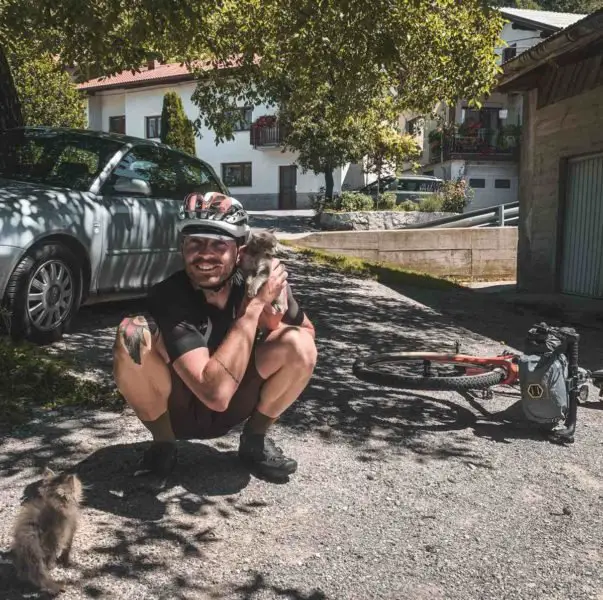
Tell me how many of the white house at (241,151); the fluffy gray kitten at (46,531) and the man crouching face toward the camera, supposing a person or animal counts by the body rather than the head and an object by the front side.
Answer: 2

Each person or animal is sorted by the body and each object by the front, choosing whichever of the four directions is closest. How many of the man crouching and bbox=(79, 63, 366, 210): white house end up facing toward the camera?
2

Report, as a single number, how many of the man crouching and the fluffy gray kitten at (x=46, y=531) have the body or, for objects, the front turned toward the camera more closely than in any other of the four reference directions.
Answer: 1

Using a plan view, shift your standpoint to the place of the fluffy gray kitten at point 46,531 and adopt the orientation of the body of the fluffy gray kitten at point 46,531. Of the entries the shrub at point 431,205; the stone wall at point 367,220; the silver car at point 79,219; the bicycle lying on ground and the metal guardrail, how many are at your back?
0

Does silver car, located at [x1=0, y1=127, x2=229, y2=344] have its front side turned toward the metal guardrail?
no

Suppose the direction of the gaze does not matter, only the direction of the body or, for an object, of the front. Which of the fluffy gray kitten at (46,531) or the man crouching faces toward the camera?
the man crouching

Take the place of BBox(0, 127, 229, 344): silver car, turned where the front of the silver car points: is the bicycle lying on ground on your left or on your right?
on your left

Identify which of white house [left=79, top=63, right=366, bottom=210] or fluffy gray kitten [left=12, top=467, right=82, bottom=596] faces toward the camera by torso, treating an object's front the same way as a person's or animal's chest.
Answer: the white house

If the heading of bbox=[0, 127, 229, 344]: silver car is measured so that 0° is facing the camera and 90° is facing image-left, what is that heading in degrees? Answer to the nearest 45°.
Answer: approximately 45°

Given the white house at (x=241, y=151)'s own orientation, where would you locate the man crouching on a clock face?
The man crouching is roughly at 12 o'clock from the white house.

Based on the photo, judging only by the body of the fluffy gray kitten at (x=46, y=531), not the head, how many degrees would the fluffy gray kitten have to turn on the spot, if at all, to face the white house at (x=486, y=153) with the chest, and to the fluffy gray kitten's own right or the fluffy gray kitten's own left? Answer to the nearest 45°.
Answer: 0° — it already faces it

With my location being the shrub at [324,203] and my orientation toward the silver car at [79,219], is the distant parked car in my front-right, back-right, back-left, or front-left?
back-left

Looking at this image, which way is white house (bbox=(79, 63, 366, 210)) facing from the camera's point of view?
toward the camera

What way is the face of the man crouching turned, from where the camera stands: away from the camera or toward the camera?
toward the camera

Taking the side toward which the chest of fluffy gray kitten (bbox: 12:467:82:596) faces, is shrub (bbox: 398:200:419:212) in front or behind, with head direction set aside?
in front

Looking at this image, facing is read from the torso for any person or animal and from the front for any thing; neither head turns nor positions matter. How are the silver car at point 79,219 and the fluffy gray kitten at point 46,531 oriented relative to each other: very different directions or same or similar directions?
very different directions

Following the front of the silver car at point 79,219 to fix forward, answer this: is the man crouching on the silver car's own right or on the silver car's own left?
on the silver car's own left

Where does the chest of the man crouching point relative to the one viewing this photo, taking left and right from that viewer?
facing the viewer

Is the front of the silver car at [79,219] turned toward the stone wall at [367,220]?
no

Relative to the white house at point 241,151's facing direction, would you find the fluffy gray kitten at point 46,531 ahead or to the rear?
ahead

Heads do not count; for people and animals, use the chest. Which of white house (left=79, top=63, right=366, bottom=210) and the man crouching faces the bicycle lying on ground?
the white house

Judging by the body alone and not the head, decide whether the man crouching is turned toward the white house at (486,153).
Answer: no
